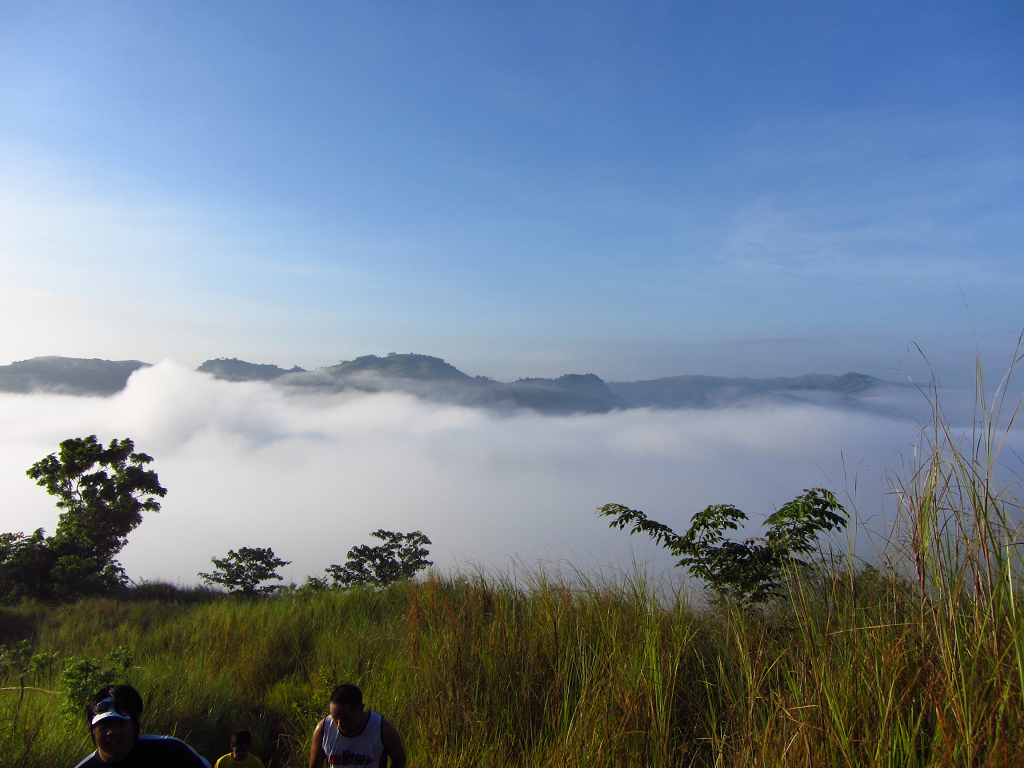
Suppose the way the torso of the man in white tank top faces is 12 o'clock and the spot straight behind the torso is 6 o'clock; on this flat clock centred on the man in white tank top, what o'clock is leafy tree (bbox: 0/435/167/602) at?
The leafy tree is roughly at 5 o'clock from the man in white tank top.

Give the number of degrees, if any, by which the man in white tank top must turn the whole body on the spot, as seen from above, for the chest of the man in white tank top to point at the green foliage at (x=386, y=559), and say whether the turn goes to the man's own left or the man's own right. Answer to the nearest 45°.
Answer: approximately 180°

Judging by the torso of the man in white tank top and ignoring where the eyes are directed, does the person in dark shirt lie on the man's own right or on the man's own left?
on the man's own right

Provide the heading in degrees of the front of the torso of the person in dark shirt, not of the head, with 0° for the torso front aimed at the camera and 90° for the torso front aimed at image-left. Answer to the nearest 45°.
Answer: approximately 45°

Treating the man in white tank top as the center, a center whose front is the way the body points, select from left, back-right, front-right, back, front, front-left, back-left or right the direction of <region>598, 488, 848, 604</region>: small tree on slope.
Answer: back-left

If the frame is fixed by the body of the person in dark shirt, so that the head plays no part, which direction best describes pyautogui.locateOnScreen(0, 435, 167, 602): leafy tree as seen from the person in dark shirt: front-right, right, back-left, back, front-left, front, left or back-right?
back-right

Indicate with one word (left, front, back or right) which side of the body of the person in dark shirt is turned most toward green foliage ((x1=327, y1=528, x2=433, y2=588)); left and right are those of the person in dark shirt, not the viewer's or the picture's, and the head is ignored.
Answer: back

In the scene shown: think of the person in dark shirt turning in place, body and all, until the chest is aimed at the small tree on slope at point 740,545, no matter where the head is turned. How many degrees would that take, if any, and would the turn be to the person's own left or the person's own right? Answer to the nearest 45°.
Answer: approximately 135° to the person's own left

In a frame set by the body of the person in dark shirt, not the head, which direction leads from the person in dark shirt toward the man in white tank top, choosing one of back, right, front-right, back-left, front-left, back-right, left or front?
back-left
